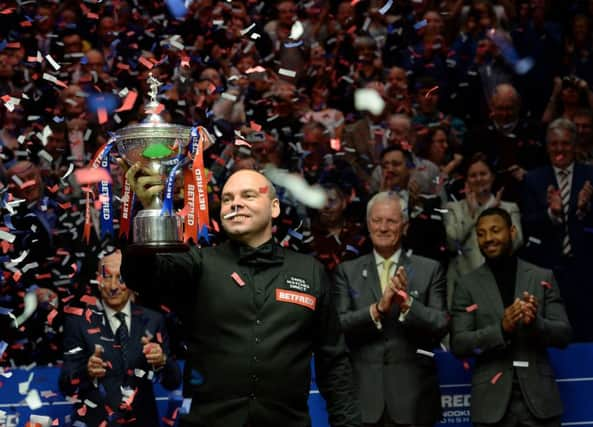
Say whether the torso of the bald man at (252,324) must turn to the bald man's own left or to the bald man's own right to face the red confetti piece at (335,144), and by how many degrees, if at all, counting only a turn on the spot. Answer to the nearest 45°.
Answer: approximately 180°

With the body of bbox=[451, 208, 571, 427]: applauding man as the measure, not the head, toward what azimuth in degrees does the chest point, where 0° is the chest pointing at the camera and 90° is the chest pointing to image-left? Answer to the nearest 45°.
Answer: approximately 0°

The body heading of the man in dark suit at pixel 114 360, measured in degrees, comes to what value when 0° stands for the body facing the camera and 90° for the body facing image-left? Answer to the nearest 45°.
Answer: approximately 0°

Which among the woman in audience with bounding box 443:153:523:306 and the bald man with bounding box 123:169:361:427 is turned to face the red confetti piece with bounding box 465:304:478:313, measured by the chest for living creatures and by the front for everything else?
the woman in audience

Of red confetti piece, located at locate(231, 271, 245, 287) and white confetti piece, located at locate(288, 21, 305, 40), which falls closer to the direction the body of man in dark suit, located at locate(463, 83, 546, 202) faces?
the red confetti piece

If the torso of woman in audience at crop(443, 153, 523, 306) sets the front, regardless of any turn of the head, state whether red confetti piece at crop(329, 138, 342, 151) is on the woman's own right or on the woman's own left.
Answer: on the woman's own right

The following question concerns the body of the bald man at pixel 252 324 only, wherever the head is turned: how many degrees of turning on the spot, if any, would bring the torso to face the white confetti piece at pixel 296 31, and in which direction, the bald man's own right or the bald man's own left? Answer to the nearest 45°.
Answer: approximately 180°

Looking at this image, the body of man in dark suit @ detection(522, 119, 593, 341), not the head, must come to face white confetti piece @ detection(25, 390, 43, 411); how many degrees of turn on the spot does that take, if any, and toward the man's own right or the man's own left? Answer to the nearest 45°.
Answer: approximately 45° to the man's own right

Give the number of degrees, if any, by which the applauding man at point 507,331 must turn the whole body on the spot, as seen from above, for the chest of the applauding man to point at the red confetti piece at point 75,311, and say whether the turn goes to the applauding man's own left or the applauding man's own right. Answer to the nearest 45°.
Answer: approximately 90° to the applauding man's own right
